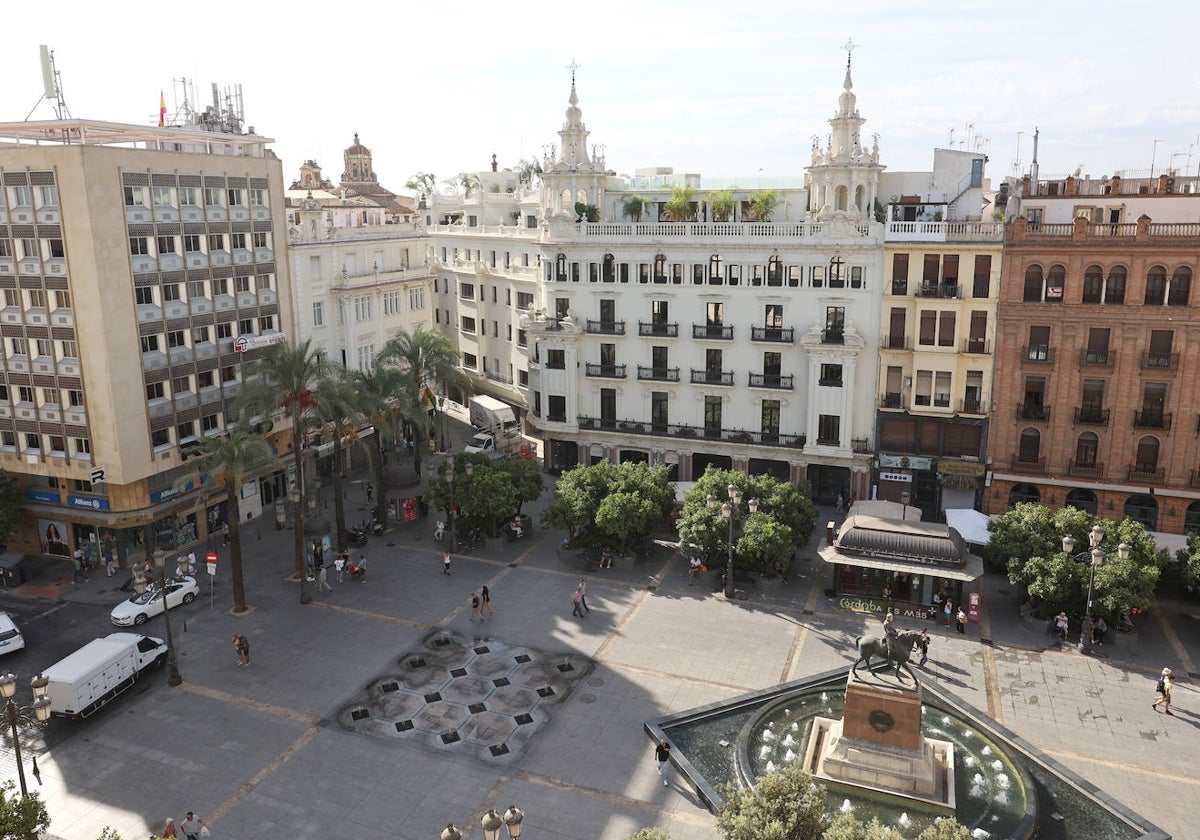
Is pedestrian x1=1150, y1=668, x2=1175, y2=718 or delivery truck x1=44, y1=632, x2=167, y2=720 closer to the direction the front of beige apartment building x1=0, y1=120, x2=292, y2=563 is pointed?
the pedestrian

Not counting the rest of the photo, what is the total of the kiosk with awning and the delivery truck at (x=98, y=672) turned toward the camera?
1

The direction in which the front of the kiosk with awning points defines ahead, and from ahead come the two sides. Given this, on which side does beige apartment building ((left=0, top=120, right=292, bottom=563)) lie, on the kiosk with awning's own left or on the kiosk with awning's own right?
on the kiosk with awning's own right

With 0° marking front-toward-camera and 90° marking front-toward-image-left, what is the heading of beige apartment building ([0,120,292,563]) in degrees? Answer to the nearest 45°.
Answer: approximately 315°

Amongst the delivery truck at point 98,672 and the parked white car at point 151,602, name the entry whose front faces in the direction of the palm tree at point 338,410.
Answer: the delivery truck

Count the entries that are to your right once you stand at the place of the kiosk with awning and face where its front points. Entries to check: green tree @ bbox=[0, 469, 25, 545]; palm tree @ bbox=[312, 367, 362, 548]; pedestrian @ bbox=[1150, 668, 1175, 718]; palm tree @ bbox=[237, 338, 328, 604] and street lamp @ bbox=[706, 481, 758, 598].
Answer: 4

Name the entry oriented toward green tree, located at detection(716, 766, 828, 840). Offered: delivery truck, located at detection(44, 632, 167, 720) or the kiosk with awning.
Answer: the kiosk with awning

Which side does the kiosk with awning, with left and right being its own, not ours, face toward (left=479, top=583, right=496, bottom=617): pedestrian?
right

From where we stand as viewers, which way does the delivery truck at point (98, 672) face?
facing away from the viewer and to the right of the viewer

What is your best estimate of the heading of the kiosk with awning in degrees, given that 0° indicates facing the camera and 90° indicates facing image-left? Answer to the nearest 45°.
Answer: approximately 0°
